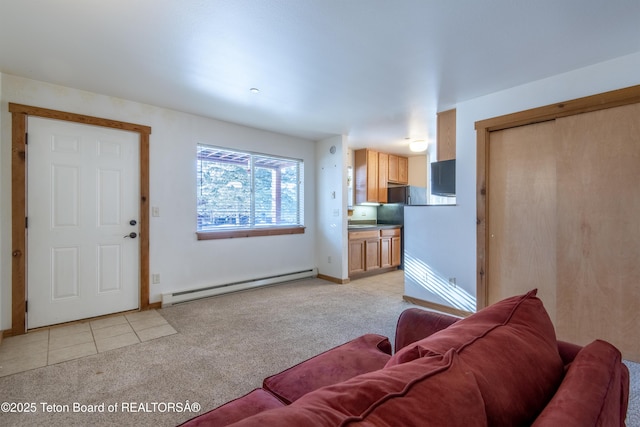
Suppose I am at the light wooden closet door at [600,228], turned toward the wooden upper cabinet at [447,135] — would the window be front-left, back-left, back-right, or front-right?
front-left

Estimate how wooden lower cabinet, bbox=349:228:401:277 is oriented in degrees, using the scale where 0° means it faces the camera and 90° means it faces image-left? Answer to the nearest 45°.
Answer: approximately 315°

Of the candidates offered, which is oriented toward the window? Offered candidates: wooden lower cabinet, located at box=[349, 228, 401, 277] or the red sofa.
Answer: the red sofa

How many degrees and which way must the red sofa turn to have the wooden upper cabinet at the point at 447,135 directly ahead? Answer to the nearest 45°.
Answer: approximately 45° to its right

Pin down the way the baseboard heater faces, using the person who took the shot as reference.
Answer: facing the viewer and to the right of the viewer

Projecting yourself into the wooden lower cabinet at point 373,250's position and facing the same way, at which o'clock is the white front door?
The white front door is roughly at 3 o'clock from the wooden lower cabinet.

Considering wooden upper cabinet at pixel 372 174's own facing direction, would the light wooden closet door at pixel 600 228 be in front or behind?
in front

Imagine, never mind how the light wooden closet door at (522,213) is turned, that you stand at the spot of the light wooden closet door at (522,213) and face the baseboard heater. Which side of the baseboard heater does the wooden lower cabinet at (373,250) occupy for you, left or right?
right

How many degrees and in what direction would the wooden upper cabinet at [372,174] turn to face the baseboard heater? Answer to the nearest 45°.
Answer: approximately 90° to its right

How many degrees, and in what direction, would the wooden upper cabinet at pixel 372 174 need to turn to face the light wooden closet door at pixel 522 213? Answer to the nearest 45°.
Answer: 0° — it already faces it

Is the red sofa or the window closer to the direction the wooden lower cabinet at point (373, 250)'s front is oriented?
the red sofa

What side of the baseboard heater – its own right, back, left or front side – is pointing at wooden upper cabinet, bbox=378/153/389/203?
left

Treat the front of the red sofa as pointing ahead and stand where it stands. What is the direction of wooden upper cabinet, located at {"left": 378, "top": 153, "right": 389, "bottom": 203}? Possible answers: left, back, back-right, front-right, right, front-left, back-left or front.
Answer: front-right
